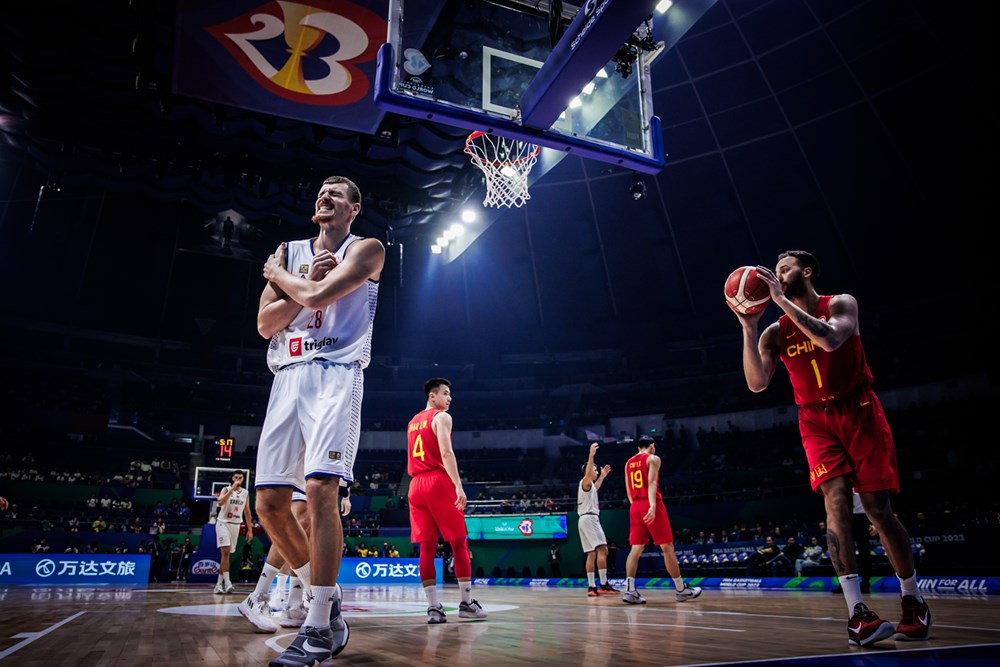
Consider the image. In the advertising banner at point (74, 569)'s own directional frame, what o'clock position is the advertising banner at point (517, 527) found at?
the advertising banner at point (517, 527) is roughly at 9 o'clock from the advertising banner at point (74, 569).

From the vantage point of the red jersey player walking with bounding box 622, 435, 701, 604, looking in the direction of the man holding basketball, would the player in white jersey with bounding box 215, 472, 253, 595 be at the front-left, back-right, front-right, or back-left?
back-right

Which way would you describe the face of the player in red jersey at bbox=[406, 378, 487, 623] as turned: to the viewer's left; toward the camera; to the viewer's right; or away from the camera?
to the viewer's right

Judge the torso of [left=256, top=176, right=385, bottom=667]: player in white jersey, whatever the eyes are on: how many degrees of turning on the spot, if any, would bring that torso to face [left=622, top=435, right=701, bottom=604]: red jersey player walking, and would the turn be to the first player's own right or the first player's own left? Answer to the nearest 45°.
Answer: approximately 180°

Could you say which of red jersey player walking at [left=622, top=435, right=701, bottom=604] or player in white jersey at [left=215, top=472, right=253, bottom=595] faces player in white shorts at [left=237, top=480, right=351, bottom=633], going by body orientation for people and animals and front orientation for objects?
player in white jersey at [left=215, top=472, right=253, bottom=595]

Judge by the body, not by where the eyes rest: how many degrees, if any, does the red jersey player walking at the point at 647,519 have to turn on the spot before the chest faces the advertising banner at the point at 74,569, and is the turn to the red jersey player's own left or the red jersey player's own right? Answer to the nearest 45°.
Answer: approximately 135° to the red jersey player's own left

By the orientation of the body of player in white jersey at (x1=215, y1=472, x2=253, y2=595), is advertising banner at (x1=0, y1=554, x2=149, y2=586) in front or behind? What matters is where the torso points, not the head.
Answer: behind

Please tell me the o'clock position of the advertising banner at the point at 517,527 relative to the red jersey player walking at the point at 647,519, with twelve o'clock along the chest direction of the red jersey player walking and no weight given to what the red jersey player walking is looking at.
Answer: The advertising banner is roughly at 10 o'clock from the red jersey player walking.

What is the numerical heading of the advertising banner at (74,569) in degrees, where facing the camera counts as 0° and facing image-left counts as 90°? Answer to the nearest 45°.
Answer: approximately 0°

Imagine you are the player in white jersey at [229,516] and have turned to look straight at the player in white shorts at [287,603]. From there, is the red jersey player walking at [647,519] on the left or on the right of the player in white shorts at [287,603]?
left
